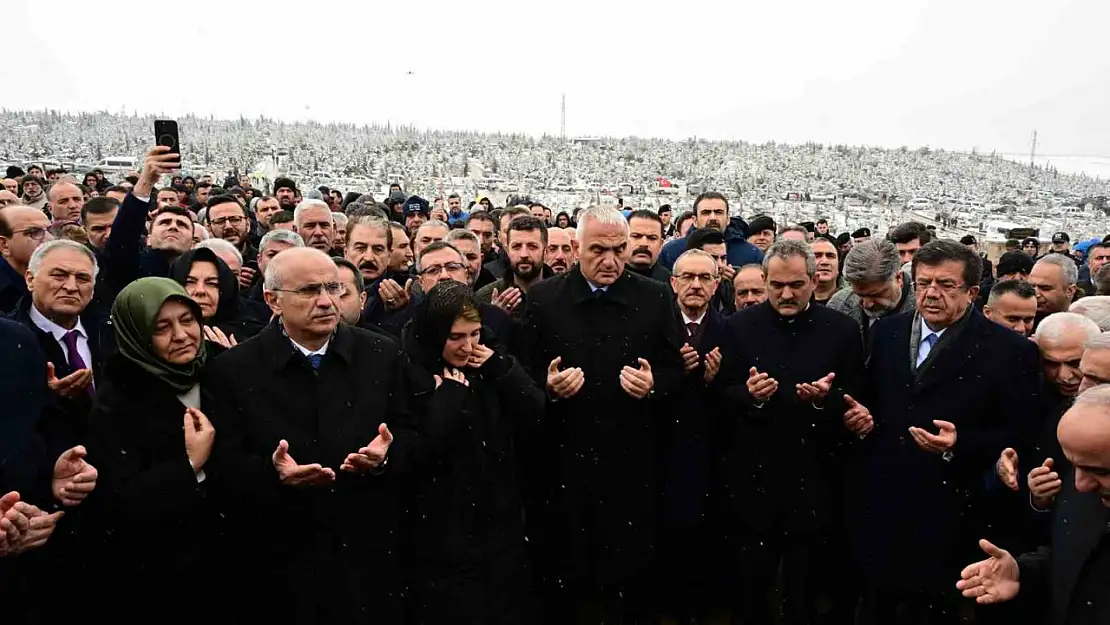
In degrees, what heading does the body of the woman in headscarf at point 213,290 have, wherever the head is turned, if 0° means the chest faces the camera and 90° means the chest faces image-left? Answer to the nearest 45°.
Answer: approximately 0°

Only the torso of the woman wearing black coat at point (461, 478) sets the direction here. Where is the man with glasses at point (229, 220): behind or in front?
behind

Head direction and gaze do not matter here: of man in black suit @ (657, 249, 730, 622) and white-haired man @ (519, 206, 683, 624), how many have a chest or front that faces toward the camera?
2

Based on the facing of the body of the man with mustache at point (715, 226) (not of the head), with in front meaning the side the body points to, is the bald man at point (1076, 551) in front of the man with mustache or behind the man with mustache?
in front

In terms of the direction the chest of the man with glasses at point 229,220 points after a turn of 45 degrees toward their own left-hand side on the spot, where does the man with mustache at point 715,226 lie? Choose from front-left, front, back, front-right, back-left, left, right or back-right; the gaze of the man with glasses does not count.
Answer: front-left

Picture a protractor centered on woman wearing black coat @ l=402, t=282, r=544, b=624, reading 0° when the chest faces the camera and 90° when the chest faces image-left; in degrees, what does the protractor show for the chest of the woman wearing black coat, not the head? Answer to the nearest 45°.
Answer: approximately 315°

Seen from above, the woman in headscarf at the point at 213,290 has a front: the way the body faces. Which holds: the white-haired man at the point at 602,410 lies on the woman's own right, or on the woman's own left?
on the woman's own left

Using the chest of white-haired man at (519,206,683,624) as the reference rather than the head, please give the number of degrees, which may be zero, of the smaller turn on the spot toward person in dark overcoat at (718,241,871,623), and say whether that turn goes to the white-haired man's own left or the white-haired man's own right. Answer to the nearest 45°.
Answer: approximately 90° to the white-haired man's own left

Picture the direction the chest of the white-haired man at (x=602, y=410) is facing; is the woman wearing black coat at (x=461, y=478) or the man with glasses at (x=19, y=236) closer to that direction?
the woman wearing black coat
